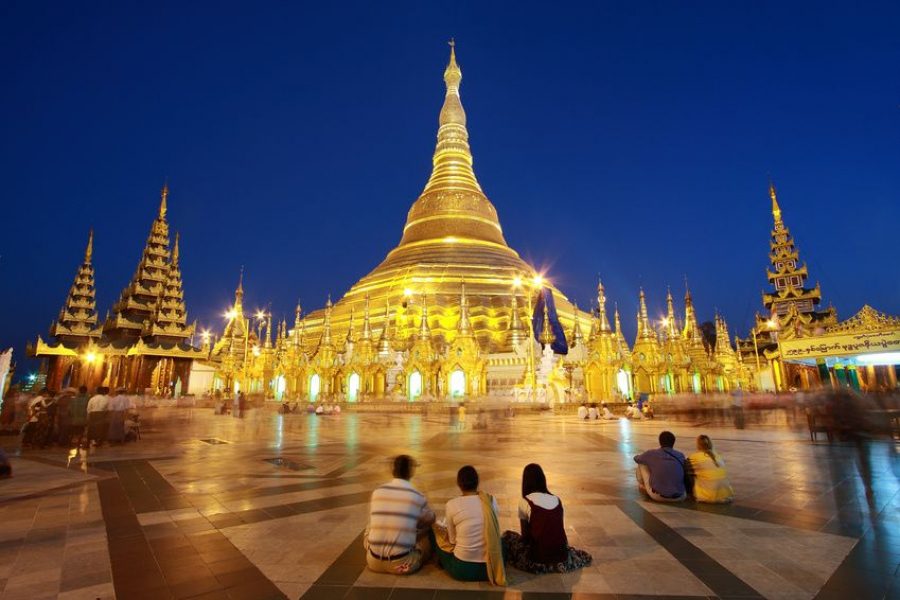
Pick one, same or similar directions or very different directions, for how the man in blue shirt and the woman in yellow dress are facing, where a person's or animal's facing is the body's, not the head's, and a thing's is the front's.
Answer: same or similar directions

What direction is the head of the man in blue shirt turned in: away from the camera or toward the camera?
away from the camera

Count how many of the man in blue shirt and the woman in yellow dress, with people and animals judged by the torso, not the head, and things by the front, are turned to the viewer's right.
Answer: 0

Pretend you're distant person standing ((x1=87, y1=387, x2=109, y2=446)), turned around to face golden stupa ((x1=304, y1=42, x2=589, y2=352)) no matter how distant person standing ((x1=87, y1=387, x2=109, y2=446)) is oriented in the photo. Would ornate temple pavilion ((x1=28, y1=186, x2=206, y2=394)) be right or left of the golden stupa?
left

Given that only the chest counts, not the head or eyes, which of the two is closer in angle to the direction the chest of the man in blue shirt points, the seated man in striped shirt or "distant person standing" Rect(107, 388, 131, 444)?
the distant person standing

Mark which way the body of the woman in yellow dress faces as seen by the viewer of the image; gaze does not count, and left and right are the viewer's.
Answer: facing away from the viewer and to the left of the viewer

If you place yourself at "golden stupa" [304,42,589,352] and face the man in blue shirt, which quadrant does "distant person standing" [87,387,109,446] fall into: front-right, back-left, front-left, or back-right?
front-right

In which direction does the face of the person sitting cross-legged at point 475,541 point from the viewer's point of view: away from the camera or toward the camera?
away from the camera

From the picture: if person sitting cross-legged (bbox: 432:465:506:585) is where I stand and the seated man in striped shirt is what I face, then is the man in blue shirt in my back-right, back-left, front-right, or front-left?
back-right

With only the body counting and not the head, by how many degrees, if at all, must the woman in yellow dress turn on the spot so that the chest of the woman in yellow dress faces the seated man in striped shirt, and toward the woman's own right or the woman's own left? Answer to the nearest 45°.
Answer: approximately 90° to the woman's own left

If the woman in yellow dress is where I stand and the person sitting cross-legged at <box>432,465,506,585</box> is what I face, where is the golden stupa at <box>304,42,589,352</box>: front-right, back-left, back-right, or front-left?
back-right

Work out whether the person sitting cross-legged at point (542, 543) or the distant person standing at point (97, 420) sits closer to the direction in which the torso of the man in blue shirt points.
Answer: the distant person standing

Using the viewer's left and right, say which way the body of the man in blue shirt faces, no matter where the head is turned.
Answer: facing away from the viewer and to the left of the viewer

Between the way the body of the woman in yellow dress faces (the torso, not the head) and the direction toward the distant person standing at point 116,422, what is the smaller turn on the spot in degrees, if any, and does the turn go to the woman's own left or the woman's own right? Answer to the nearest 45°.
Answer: approximately 45° to the woman's own left
